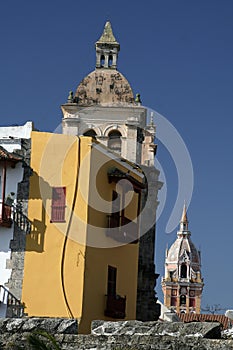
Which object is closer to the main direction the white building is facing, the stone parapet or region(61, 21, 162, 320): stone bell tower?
the stone parapet

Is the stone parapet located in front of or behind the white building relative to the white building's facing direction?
in front

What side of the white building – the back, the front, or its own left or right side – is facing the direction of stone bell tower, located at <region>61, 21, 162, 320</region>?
left

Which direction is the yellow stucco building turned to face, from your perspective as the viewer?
facing the viewer and to the right of the viewer

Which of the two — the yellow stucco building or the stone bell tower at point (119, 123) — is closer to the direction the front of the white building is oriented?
the yellow stucco building

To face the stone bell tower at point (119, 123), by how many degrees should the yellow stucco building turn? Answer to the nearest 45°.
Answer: approximately 135° to its left

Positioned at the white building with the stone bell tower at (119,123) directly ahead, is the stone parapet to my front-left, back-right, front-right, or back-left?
back-right

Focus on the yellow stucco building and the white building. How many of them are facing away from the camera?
0

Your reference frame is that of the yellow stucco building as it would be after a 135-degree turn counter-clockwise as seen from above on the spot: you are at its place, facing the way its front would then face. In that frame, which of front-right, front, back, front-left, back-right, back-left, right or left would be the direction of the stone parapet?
back
